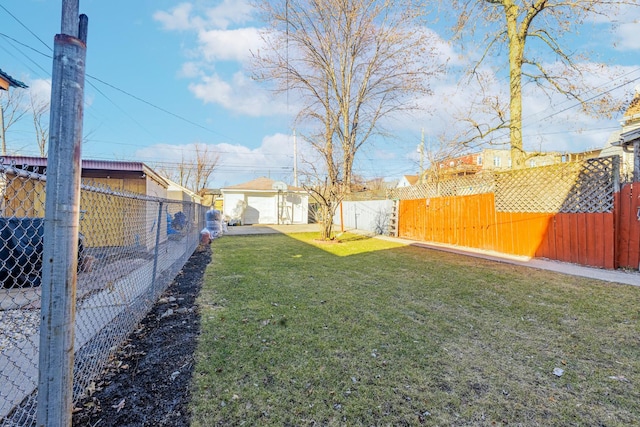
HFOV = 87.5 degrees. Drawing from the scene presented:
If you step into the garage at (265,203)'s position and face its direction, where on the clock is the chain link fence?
The chain link fence is roughly at 12 o'clock from the garage.

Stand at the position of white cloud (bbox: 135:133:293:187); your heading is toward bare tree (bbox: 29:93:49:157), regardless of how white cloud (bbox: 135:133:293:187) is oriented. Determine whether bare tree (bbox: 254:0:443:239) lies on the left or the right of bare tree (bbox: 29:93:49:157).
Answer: left

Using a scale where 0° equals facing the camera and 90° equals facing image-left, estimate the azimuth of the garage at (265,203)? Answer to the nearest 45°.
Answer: approximately 0°

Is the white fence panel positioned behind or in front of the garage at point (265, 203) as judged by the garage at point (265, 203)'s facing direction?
in front

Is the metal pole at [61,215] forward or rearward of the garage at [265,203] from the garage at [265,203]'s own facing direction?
forward

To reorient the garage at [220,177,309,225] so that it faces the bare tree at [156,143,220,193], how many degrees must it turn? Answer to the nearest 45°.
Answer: approximately 135° to its right

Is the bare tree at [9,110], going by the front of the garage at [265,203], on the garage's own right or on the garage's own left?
on the garage's own right
